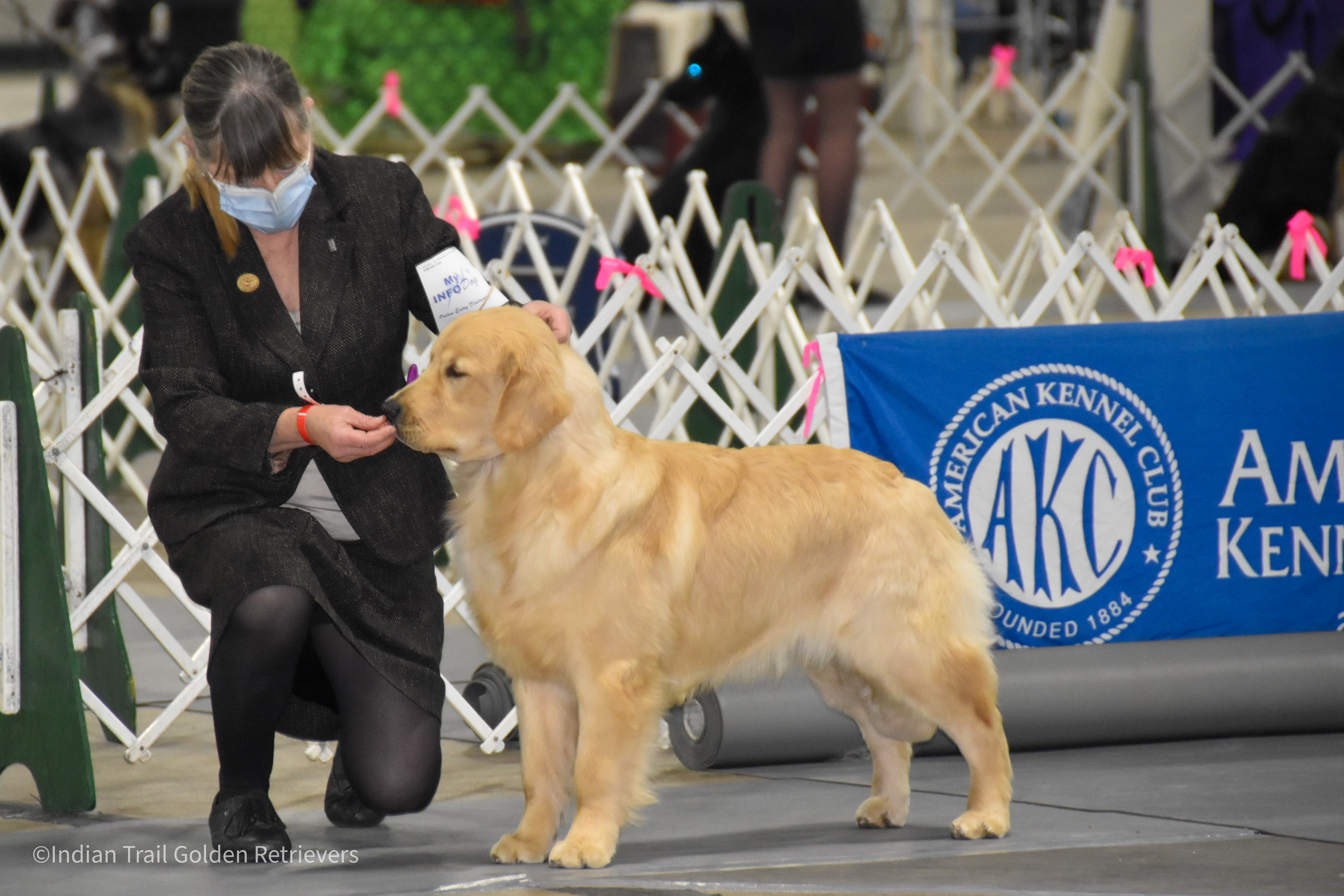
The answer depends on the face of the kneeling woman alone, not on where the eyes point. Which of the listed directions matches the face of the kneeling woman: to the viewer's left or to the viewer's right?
to the viewer's right

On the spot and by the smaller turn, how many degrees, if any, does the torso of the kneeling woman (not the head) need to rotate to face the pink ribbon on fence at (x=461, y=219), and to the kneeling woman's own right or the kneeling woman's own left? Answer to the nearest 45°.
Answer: approximately 180°

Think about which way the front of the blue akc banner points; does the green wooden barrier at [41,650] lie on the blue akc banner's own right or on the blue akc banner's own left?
on the blue akc banner's own right

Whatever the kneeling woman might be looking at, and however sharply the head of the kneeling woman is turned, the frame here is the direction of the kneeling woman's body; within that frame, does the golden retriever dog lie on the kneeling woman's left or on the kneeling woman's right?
on the kneeling woman's left

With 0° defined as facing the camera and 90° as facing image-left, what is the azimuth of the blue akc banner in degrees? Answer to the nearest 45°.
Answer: approximately 0°

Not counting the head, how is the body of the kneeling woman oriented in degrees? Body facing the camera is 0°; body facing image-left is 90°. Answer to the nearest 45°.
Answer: approximately 0°

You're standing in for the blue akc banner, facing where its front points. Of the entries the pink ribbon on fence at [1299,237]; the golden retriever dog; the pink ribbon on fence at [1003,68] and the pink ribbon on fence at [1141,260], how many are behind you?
3

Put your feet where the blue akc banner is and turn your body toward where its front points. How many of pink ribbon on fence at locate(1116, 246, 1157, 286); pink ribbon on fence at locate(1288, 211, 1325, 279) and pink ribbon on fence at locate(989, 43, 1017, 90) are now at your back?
3

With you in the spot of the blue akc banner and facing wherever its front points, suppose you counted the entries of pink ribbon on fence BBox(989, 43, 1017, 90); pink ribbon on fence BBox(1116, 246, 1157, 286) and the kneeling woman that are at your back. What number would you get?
2
